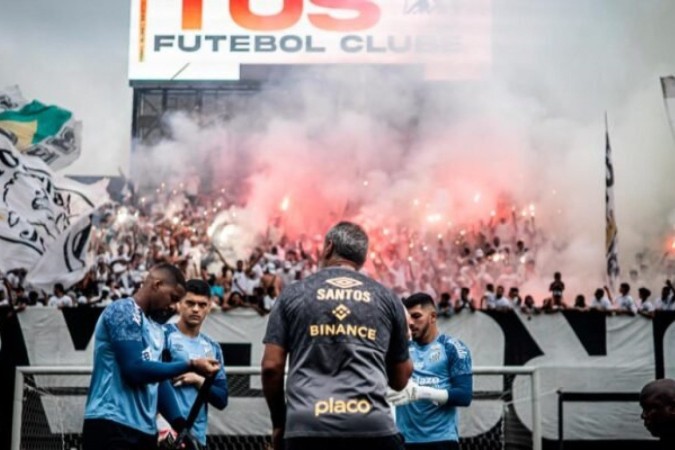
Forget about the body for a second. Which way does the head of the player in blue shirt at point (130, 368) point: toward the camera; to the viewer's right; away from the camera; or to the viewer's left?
to the viewer's right

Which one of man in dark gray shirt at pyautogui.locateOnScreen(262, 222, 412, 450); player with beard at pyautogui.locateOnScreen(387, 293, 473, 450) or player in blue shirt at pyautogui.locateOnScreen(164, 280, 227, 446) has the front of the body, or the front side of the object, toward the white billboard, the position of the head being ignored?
the man in dark gray shirt

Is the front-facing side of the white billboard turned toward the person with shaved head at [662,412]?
yes

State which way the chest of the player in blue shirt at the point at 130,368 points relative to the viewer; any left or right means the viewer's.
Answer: facing to the right of the viewer

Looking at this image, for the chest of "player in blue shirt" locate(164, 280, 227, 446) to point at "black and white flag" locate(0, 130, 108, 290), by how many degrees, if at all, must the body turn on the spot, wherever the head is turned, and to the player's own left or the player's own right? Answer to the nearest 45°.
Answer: approximately 180°

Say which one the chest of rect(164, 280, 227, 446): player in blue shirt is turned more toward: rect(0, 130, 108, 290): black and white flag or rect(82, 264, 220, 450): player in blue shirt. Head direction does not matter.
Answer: the player in blue shirt

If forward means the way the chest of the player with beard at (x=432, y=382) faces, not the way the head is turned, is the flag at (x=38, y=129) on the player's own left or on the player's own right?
on the player's own right

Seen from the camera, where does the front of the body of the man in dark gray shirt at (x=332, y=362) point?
away from the camera

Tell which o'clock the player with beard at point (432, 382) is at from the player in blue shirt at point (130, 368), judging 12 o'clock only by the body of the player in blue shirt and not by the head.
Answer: The player with beard is roughly at 11 o'clock from the player in blue shirt.

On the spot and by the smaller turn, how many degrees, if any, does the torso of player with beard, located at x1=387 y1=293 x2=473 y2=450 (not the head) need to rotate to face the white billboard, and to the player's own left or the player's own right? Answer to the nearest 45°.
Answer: approximately 135° to the player's own right

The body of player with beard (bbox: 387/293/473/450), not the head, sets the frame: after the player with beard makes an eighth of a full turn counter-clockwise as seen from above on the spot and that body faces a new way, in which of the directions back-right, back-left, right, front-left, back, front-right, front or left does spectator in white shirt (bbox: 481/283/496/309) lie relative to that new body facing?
back

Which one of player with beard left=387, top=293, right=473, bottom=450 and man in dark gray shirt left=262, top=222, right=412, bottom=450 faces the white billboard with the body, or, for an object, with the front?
the man in dark gray shirt
